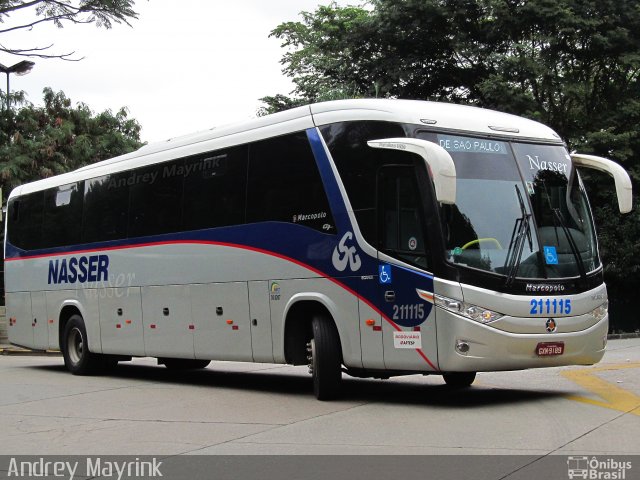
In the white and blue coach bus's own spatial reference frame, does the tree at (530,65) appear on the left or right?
on its left

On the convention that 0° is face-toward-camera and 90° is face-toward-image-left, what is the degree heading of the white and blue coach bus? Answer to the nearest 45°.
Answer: approximately 315°

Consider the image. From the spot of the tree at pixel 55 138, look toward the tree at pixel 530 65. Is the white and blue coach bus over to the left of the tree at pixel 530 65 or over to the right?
right

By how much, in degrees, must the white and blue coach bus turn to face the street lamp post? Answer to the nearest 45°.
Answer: approximately 180°

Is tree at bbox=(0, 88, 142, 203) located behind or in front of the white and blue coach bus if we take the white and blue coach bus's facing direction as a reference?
behind
